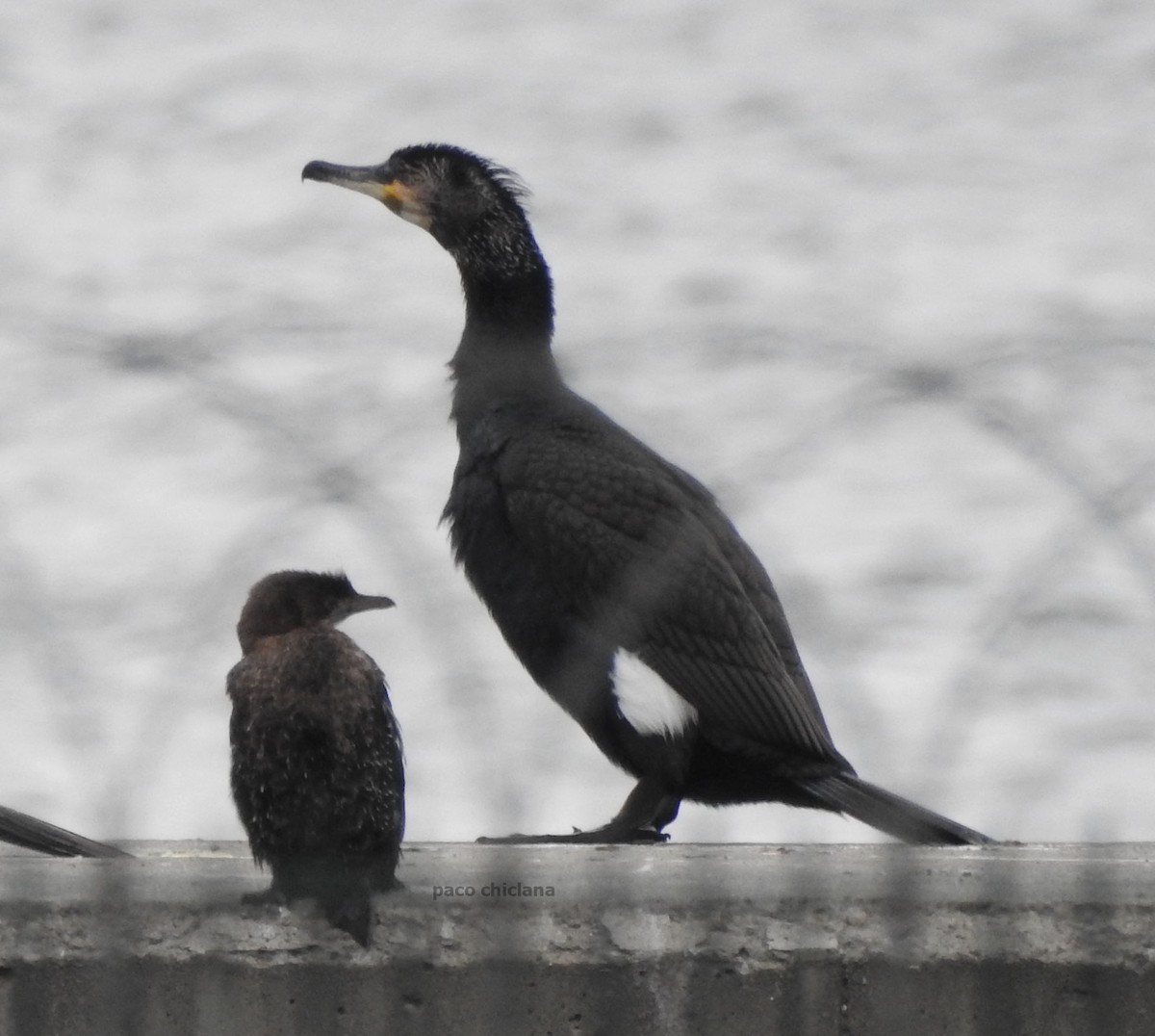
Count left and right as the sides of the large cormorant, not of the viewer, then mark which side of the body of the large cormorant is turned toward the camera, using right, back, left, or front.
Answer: left

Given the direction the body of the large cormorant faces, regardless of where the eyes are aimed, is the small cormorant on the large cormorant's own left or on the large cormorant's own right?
on the large cormorant's own left
